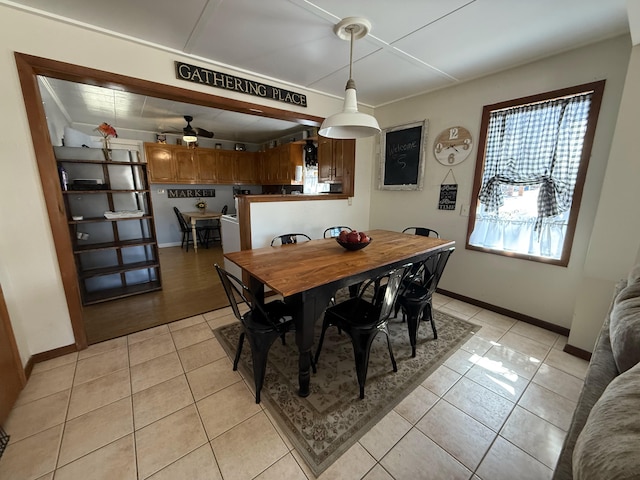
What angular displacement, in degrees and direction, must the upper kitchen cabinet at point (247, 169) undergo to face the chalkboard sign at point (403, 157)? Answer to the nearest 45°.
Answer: approximately 45° to its left

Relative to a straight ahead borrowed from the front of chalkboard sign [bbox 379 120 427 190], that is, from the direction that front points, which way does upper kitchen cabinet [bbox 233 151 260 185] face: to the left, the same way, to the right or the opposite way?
to the left

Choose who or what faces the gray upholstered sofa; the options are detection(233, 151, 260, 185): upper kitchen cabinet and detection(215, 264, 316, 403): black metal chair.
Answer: the upper kitchen cabinet

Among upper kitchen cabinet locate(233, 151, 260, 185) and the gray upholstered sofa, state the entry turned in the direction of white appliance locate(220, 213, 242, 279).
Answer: the upper kitchen cabinet

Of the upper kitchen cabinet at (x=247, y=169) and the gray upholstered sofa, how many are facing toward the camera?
1

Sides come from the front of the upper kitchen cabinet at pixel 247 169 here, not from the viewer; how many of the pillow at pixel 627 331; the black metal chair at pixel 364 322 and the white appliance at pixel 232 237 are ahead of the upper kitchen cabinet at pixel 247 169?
3

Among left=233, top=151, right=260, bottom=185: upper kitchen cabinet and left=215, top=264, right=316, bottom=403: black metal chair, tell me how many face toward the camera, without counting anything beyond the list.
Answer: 1

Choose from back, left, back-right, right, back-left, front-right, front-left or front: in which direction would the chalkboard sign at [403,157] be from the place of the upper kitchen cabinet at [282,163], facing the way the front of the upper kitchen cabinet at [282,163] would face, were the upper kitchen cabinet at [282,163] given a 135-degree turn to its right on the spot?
back-right

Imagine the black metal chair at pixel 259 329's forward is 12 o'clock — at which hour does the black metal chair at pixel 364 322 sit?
the black metal chair at pixel 364 322 is roughly at 2 o'clock from the black metal chair at pixel 259 329.

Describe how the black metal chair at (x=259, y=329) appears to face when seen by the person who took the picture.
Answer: facing away from the viewer and to the right of the viewer

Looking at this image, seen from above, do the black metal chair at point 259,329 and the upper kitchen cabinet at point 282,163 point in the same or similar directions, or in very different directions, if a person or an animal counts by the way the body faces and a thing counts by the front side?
very different directions

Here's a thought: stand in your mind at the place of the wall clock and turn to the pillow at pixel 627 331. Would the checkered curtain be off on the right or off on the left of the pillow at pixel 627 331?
left

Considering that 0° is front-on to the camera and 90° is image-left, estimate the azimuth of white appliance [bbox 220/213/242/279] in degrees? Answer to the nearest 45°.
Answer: approximately 45°

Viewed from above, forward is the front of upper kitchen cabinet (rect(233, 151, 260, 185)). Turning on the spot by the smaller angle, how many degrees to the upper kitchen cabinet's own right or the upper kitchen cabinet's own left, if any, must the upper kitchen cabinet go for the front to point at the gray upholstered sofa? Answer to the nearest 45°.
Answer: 0° — it already faces it

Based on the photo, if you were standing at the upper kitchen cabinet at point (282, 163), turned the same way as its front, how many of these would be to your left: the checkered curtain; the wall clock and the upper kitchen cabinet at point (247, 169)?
2
